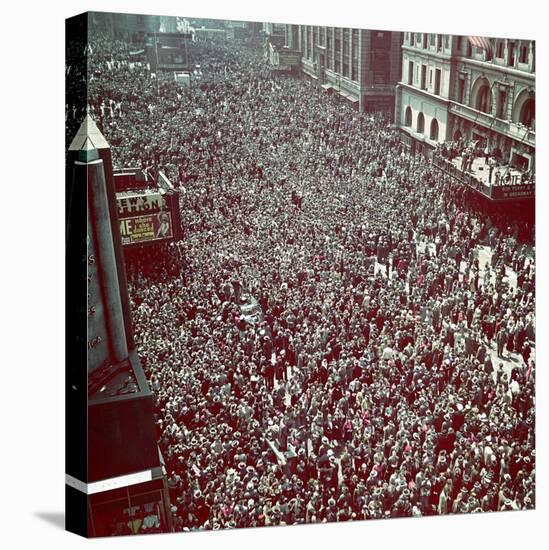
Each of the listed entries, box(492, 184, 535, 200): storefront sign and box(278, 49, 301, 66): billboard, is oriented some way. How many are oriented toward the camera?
2

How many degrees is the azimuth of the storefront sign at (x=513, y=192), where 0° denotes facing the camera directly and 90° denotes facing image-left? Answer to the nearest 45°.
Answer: approximately 0°
